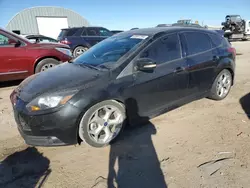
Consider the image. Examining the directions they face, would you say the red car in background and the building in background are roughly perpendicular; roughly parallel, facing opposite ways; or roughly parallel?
roughly perpendicular

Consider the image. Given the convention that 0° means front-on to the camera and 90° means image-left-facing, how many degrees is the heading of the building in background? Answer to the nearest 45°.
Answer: approximately 0°

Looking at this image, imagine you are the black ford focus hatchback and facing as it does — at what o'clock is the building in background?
The building in background is roughly at 4 o'clock from the black ford focus hatchback.

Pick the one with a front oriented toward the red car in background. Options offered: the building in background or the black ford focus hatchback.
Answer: the building in background

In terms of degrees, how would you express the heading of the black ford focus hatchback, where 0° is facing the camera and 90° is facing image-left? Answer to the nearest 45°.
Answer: approximately 45°

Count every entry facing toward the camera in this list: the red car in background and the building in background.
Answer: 1

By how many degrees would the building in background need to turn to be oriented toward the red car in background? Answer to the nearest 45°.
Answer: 0° — it already faces it

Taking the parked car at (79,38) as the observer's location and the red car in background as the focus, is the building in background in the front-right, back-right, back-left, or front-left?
back-right

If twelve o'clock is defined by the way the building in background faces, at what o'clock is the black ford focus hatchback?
The black ford focus hatchback is roughly at 12 o'clock from the building in background.
